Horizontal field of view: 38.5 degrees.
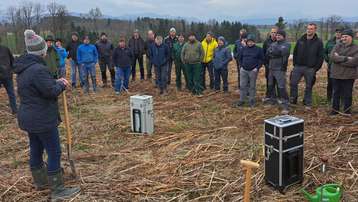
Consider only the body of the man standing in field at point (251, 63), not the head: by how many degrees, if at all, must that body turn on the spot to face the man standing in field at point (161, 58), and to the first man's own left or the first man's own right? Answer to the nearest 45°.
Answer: approximately 90° to the first man's own right

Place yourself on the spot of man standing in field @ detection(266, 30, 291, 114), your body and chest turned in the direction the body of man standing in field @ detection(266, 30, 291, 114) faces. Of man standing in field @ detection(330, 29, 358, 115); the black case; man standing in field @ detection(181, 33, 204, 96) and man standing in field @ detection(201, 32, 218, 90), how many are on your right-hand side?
2

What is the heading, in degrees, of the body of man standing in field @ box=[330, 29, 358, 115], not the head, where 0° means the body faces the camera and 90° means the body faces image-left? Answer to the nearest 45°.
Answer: approximately 45°

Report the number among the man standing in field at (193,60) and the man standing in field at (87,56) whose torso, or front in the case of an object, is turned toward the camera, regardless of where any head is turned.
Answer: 2

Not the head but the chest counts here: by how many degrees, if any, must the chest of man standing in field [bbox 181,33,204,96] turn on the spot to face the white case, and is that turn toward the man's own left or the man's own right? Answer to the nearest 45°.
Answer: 0° — they already face it

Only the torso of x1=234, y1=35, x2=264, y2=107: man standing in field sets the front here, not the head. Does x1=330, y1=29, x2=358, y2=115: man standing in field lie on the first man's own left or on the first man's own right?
on the first man's own left

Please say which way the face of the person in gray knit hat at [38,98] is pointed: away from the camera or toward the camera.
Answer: away from the camera

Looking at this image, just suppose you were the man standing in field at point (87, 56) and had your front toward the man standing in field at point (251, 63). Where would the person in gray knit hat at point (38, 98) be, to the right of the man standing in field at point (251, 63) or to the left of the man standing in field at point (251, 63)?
right
